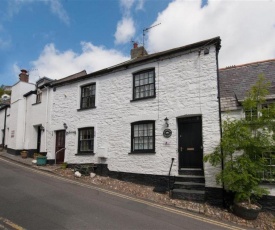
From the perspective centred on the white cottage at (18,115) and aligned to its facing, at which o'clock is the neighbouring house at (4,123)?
The neighbouring house is roughly at 4 o'clock from the white cottage.

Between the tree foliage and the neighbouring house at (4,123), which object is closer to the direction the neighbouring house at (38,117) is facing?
the tree foliage

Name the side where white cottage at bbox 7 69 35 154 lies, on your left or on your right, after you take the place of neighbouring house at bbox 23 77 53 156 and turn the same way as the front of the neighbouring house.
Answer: on your right

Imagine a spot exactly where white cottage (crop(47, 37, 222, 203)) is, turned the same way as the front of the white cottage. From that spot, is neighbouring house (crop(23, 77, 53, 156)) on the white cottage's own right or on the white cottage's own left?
on the white cottage's own right

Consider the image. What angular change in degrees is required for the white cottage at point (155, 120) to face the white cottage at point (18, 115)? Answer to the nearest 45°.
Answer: approximately 90° to its right

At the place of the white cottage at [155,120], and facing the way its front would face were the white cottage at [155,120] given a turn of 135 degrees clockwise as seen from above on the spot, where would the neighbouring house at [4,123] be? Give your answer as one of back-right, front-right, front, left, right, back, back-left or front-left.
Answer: front-left

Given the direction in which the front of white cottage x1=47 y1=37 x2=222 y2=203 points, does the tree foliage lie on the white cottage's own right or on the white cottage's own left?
on the white cottage's own left

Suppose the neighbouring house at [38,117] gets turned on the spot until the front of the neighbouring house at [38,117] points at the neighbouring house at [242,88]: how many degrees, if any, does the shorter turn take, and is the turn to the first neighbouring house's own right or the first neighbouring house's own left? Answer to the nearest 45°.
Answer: approximately 90° to the first neighbouring house's own left

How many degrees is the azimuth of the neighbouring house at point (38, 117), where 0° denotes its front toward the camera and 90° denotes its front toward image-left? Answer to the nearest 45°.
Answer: approximately 45°

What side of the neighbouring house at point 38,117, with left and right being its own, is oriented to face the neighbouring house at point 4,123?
right

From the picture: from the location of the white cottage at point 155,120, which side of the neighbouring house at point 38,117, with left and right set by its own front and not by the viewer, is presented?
left

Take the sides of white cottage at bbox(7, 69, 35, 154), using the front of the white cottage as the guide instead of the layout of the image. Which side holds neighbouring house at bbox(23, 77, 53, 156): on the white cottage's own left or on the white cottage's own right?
on the white cottage's own left
